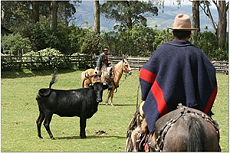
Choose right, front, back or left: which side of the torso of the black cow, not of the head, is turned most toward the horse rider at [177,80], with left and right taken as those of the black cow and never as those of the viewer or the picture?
right

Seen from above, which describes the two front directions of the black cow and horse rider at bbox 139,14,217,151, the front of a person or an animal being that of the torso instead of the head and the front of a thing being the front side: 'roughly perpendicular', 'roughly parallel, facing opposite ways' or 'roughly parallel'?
roughly perpendicular

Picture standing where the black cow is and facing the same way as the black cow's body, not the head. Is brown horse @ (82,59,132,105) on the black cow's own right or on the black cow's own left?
on the black cow's own left

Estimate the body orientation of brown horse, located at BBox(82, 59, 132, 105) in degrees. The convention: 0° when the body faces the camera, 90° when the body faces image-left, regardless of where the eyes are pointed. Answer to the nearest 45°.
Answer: approximately 270°

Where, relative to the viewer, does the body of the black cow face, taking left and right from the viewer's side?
facing to the right of the viewer

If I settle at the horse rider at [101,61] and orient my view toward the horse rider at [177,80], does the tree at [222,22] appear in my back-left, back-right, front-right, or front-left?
back-left

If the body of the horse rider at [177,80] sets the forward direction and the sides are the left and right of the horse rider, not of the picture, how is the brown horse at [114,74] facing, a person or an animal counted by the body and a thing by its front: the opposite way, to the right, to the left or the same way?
to the right

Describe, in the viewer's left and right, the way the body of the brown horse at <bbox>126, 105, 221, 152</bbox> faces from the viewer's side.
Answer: facing away from the viewer

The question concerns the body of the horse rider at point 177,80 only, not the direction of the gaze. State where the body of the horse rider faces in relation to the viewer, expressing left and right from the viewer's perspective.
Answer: facing away from the viewer

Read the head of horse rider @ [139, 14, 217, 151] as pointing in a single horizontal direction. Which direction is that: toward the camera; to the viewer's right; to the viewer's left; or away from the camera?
away from the camera

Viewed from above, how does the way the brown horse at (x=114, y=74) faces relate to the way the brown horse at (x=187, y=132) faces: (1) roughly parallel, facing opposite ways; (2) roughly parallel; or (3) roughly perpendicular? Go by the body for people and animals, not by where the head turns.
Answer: roughly perpendicular
